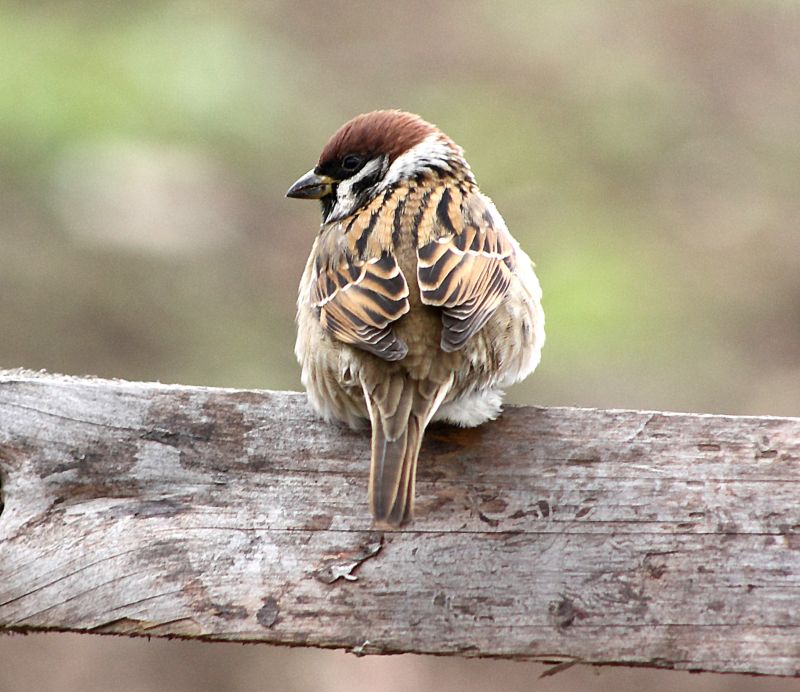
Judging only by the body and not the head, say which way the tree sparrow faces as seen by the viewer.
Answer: away from the camera
